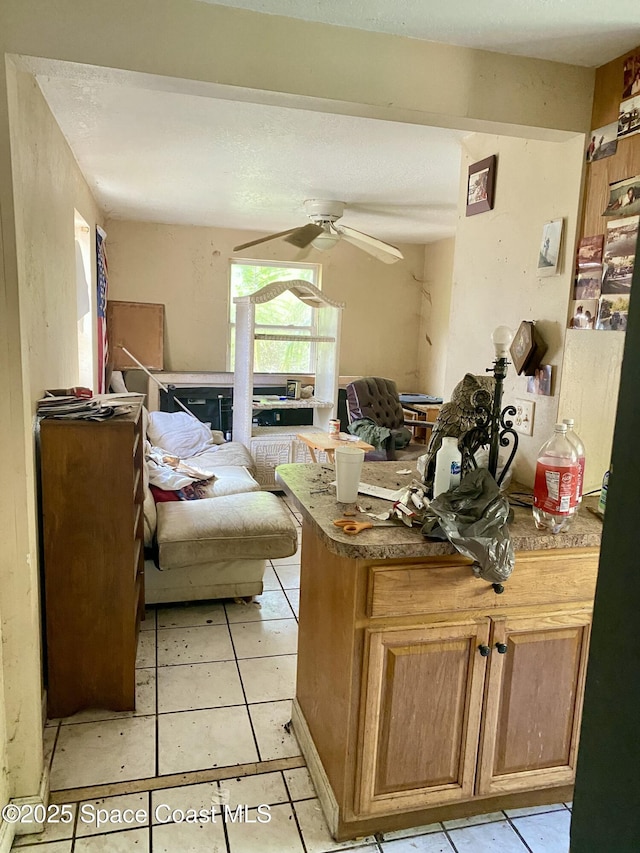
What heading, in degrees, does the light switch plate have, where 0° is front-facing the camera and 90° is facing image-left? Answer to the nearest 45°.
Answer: approximately 45°

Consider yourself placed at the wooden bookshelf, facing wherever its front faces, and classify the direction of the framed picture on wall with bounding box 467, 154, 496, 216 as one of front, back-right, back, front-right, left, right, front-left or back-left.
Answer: front

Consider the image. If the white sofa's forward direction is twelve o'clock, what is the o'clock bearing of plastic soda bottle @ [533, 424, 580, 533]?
The plastic soda bottle is roughly at 2 o'clock from the white sofa.

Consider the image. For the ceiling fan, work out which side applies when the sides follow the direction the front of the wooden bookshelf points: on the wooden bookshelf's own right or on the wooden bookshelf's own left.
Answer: on the wooden bookshelf's own left

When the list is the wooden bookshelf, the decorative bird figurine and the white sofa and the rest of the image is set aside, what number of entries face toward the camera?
0

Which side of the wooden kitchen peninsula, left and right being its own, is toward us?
front

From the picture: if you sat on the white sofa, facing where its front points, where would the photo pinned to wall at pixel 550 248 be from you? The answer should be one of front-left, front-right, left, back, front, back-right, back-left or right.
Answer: front-right

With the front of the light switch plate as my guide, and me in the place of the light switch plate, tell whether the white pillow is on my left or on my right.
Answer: on my right

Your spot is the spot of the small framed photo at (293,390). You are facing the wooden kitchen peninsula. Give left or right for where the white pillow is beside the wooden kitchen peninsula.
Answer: right

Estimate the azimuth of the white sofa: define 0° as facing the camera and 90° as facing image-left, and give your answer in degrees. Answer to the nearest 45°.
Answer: approximately 270°

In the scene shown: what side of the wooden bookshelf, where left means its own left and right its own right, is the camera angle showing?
right
